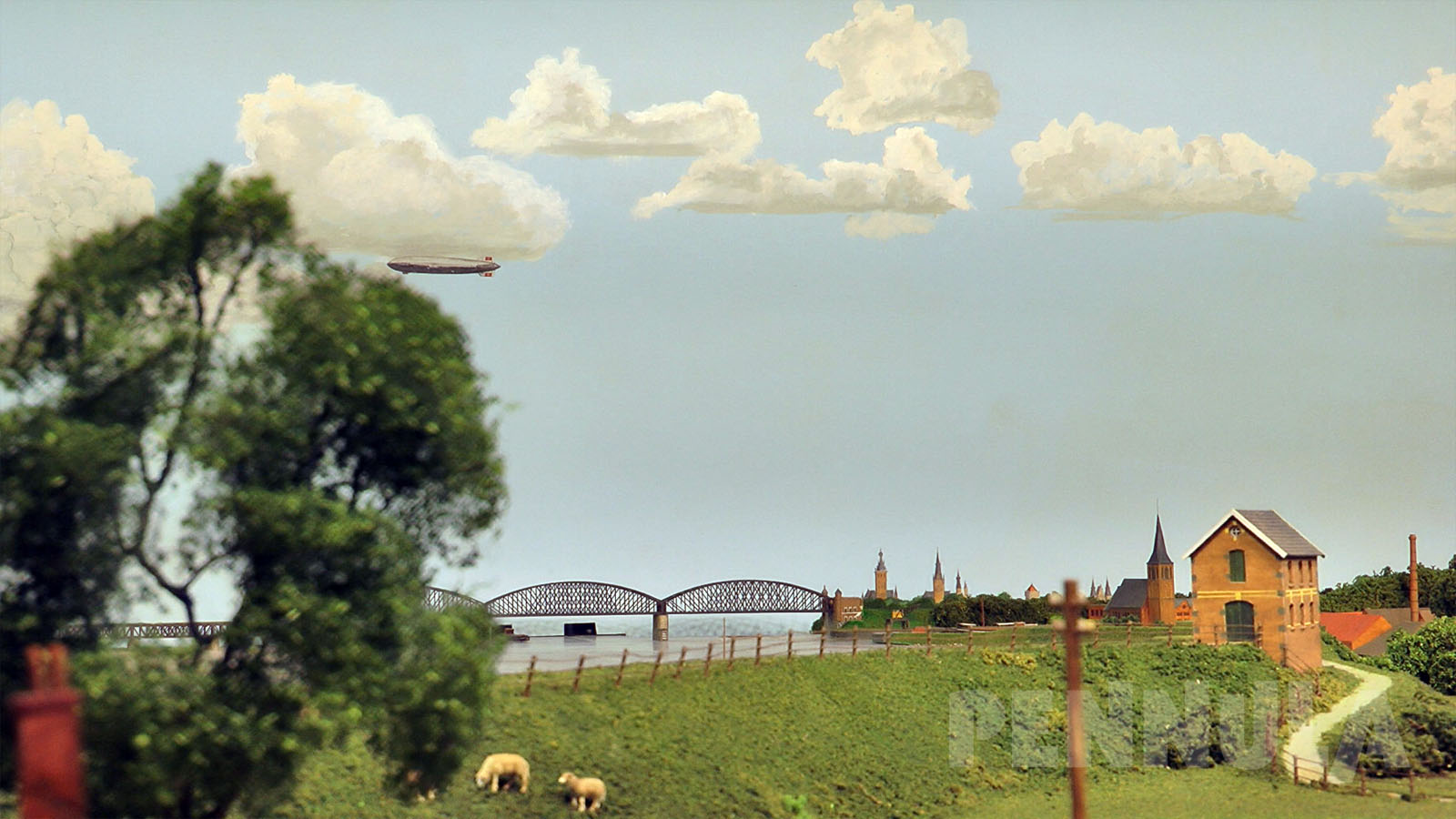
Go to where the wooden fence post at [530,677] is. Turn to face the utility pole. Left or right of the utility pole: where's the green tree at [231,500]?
right

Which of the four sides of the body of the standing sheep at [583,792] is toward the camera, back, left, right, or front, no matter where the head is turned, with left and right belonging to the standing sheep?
left

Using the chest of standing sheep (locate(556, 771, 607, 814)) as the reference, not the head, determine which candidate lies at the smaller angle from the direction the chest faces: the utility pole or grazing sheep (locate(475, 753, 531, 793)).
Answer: the grazing sheep

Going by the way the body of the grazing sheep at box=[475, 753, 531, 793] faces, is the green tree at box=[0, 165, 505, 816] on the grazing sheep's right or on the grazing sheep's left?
on the grazing sheep's left

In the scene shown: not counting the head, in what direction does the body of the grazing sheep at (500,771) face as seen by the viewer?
to the viewer's left

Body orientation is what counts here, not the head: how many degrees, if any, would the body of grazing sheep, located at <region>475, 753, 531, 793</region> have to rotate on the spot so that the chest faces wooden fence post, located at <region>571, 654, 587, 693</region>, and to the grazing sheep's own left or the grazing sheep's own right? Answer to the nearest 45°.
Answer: approximately 90° to the grazing sheep's own right

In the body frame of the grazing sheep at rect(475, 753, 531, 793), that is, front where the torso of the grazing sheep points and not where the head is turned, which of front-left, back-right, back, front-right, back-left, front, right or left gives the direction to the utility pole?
back-left

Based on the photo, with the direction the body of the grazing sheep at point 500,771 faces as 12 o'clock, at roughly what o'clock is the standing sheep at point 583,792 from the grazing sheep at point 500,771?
the standing sheep at point 583,792 is roughly at 6 o'clock from the grazing sheep at point 500,771.

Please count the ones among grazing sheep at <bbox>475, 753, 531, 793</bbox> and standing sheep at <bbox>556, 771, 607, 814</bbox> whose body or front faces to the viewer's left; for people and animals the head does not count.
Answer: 2
